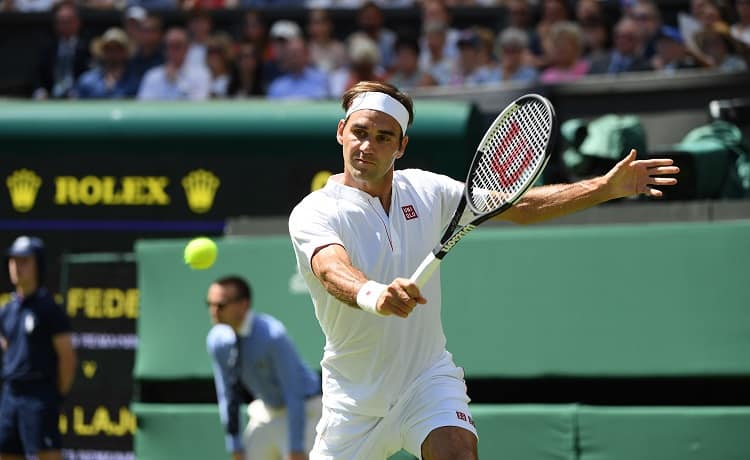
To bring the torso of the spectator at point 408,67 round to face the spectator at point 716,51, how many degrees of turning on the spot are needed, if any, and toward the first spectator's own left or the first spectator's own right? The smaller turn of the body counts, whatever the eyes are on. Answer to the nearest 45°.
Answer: approximately 45° to the first spectator's own left

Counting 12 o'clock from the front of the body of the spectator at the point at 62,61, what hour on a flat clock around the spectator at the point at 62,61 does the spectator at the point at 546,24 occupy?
the spectator at the point at 546,24 is roughly at 10 o'clock from the spectator at the point at 62,61.

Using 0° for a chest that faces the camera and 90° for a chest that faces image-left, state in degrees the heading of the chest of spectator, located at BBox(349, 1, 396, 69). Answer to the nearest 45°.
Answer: approximately 0°

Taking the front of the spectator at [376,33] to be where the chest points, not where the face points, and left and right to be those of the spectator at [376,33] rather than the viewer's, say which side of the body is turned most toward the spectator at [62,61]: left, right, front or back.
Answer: right

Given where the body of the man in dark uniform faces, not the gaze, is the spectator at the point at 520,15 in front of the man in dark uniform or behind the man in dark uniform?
behind

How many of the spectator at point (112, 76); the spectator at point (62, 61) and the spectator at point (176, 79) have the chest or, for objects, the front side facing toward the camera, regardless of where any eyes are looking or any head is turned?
3

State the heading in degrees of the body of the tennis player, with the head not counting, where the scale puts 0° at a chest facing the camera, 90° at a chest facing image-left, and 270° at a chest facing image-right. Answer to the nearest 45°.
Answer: approximately 0°
